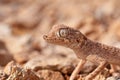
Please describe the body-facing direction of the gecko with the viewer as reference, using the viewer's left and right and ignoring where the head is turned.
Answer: facing to the left of the viewer
